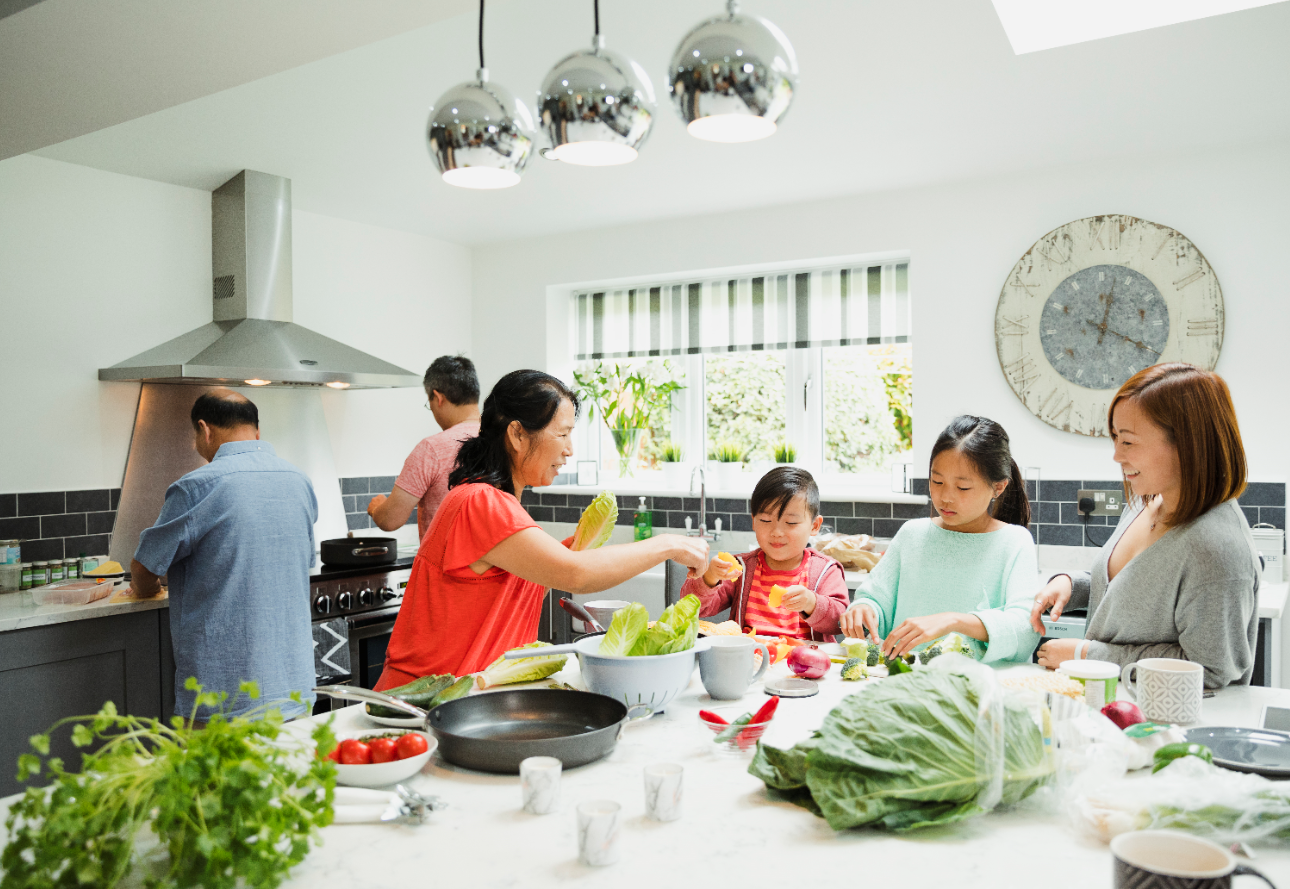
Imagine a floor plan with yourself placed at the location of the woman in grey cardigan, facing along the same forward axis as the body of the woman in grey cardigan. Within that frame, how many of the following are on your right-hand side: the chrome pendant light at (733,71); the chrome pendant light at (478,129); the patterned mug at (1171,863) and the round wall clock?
1

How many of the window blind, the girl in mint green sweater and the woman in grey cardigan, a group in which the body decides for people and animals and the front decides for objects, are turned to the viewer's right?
0

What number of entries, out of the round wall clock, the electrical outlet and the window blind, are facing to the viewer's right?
0

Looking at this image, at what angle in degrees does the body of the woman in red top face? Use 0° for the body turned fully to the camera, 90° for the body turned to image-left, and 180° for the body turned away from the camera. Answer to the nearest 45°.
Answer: approximately 270°

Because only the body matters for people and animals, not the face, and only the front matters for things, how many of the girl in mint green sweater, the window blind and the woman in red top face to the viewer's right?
1

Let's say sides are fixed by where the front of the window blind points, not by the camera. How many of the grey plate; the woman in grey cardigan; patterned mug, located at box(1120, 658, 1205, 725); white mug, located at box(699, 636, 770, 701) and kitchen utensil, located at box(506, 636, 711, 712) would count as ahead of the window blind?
5

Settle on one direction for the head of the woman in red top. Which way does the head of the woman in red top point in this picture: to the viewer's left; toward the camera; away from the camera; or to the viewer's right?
to the viewer's right

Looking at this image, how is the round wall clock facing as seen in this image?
toward the camera

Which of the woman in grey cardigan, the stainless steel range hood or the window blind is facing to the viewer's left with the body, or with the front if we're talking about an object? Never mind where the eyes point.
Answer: the woman in grey cardigan

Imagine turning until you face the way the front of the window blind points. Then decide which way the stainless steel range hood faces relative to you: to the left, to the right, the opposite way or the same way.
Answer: to the left

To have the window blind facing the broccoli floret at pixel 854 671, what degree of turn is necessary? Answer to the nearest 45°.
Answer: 0° — it already faces it

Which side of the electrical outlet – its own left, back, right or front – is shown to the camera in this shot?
front

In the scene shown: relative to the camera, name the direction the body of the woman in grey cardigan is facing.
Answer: to the viewer's left

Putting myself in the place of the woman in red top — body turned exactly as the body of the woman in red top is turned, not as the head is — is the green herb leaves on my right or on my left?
on my right

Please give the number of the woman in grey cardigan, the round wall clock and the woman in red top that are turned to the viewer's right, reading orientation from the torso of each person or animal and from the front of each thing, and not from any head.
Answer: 1

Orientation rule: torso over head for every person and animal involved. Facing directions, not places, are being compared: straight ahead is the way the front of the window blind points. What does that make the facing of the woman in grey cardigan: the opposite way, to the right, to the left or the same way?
to the right

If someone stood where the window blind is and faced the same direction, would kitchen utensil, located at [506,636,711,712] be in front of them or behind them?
in front
